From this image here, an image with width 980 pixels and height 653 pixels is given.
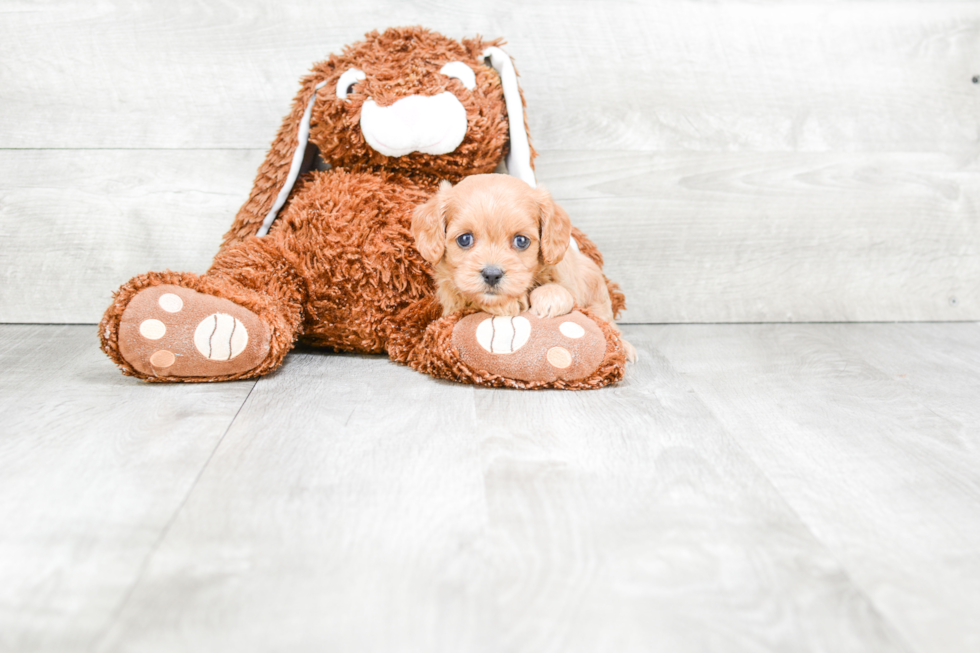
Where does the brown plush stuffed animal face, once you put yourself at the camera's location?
facing the viewer

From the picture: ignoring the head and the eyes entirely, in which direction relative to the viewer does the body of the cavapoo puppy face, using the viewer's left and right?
facing the viewer and to the left of the viewer
